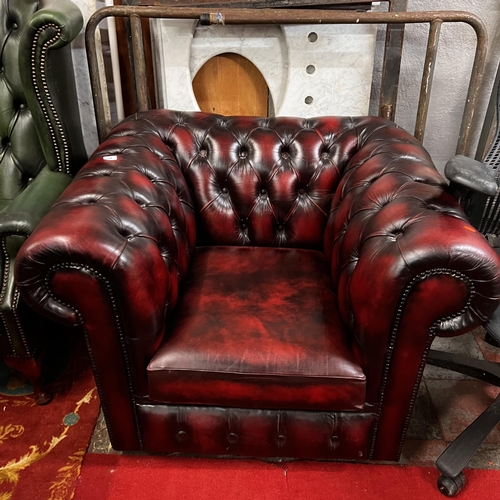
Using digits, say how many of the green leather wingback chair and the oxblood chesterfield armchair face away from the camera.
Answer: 0

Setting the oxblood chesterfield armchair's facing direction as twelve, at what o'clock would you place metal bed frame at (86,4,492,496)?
The metal bed frame is roughly at 7 o'clock from the oxblood chesterfield armchair.

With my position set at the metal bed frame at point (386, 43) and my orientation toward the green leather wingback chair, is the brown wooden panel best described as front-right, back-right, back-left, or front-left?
front-right

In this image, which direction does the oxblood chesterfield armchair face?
toward the camera

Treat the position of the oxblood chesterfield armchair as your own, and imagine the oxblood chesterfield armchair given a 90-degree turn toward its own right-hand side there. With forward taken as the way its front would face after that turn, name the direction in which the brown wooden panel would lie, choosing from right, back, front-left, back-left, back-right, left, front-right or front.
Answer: right

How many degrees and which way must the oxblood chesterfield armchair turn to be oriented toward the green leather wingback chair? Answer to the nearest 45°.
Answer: approximately 135° to its right

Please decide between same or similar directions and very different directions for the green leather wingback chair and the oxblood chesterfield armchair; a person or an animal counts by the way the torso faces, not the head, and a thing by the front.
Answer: same or similar directions

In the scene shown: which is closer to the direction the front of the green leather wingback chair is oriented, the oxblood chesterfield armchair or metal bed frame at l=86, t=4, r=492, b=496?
the oxblood chesterfield armchair

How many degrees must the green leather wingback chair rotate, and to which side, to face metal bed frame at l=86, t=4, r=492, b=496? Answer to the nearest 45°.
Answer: approximately 135° to its left

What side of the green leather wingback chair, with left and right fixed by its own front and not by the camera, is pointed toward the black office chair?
left

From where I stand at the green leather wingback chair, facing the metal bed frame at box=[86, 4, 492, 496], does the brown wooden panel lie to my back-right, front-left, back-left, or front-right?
front-left
